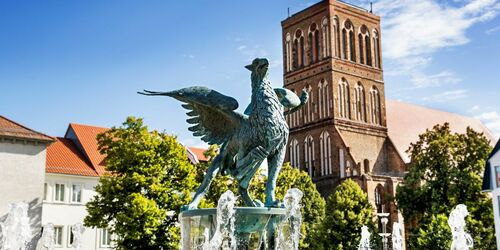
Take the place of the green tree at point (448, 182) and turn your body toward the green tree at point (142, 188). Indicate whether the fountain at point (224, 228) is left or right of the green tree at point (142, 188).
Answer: left

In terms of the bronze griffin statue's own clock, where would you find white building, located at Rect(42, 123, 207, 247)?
The white building is roughly at 7 o'clock from the bronze griffin statue.

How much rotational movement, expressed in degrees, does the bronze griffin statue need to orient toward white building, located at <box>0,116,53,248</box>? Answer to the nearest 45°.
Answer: approximately 180°

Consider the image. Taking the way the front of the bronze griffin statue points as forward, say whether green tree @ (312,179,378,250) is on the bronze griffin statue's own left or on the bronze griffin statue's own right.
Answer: on the bronze griffin statue's own left

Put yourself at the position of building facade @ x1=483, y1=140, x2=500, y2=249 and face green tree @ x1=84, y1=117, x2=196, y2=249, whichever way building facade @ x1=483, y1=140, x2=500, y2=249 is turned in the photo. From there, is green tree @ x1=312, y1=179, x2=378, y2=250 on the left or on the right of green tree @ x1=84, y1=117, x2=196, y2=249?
right

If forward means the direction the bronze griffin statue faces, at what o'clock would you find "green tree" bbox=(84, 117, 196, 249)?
The green tree is roughly at 7 o'clock from the bronze griffin statue.

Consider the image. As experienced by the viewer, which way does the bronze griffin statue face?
facing the viewer and to the right of the viewer

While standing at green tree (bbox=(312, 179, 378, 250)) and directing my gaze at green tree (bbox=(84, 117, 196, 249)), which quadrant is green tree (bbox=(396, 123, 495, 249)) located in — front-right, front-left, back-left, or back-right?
back-left

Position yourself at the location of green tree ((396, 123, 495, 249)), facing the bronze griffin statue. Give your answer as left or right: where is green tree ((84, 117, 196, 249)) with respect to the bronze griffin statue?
right
